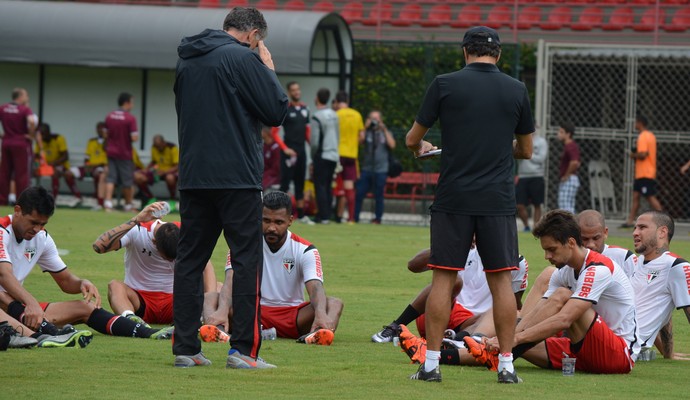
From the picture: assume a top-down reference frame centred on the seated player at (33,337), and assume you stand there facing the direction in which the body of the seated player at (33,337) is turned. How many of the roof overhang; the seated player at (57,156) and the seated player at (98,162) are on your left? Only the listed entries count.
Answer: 3

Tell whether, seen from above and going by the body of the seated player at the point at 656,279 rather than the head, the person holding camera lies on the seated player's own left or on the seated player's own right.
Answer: on the seated player's own right

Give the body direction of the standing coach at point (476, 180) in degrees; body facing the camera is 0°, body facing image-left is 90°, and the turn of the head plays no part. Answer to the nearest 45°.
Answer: approximately 180°

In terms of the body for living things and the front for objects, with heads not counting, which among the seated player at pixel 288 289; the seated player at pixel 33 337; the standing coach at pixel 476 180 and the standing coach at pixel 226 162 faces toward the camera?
the seated player at pixel 288 289

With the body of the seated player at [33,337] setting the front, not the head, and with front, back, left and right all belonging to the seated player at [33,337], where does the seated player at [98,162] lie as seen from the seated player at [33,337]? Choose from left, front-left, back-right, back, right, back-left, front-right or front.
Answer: left

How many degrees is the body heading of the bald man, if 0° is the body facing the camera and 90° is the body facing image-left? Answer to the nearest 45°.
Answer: approximately 45°

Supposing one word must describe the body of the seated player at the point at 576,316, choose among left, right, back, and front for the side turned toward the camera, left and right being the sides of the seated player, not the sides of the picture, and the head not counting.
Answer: left

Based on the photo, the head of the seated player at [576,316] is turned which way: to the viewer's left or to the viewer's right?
to the viewer's left

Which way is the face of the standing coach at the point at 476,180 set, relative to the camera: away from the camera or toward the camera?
away from the camera

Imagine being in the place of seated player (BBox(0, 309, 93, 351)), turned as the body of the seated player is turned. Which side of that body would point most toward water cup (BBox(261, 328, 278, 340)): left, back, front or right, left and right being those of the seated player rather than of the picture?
front

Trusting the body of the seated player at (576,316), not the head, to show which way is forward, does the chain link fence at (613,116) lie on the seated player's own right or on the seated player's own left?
on the seated player's own right

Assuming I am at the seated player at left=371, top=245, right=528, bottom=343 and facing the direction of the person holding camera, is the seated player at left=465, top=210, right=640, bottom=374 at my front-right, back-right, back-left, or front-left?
back-right

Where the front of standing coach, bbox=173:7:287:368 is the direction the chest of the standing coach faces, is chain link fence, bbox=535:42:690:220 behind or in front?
in front

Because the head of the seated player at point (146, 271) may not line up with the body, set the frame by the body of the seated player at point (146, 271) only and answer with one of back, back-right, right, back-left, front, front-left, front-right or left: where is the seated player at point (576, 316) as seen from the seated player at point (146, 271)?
front-left
